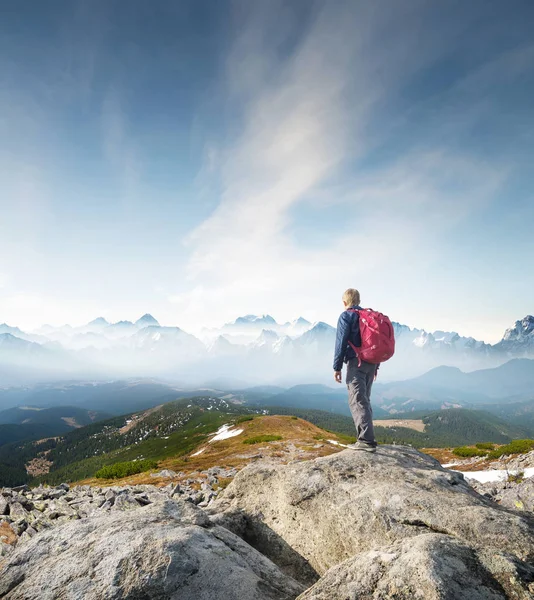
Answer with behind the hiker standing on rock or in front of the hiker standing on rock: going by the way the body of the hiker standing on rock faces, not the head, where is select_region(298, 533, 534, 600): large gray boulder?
behind

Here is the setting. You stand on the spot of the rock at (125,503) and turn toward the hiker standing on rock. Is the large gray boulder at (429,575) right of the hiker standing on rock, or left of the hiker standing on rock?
right

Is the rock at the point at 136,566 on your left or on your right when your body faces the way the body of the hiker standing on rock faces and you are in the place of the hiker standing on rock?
on your left

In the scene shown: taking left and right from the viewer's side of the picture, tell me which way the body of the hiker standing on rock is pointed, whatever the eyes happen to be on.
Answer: facing away from the viewer and to the left of the viewer
